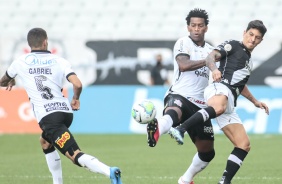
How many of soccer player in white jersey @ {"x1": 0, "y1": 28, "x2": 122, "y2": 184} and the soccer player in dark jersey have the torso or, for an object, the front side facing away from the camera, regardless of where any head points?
1

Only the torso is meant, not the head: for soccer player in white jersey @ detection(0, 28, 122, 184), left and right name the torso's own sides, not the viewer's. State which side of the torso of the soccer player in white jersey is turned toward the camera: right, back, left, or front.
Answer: back

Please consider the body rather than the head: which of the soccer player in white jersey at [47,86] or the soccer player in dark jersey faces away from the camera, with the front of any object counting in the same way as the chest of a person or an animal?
the soccer player in white jersey

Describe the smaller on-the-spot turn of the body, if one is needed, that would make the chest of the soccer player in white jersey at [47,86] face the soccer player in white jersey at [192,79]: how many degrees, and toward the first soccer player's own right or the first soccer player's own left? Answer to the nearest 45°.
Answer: approximately 90° to the first soccer player's own right

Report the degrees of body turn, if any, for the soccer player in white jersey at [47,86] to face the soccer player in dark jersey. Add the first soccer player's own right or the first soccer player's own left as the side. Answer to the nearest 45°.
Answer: approximately 90° to the first soccer player's own right
